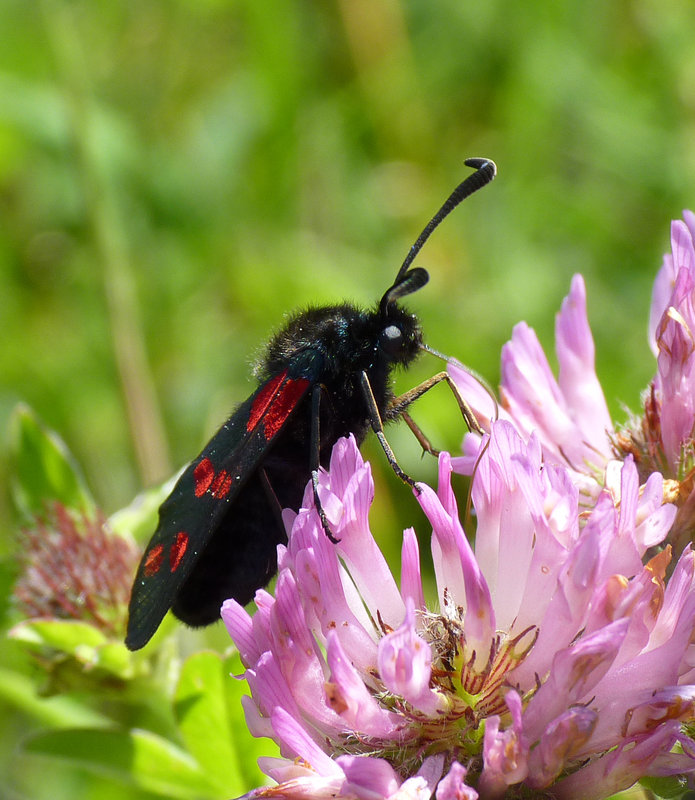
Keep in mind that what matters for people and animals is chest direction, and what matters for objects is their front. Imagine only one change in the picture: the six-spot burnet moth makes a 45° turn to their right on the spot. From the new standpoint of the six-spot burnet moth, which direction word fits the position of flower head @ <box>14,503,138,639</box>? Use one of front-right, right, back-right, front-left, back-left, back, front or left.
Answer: back

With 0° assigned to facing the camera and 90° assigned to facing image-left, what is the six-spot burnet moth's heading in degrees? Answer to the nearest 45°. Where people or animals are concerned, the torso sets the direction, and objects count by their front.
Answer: approximately 270°
